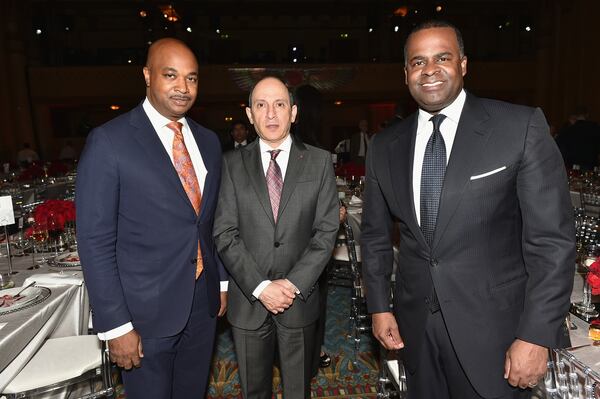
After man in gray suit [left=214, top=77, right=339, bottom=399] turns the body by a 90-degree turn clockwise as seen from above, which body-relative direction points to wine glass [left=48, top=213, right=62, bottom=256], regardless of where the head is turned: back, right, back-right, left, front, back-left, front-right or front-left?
front-right

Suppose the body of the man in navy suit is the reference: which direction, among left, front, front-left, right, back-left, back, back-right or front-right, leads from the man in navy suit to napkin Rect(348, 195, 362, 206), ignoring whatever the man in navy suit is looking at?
left

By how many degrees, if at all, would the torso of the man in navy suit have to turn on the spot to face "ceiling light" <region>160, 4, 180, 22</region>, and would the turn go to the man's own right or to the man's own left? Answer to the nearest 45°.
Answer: approximately 135° to the man's own left

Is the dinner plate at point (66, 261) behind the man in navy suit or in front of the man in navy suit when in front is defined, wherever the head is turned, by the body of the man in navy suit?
behind

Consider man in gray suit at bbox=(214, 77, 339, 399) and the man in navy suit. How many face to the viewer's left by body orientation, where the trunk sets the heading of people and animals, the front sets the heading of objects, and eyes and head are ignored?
0

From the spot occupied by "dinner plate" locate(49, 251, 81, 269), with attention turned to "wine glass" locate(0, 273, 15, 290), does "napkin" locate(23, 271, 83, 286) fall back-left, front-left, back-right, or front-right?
front-left

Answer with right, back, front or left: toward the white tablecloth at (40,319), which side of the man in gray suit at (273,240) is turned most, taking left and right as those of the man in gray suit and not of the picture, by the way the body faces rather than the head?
right

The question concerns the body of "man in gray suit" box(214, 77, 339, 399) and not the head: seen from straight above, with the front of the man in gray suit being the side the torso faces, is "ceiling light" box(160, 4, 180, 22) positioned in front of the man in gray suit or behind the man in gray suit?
behind

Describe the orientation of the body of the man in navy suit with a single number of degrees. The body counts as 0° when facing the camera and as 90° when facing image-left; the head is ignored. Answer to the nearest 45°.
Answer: approximately 315°

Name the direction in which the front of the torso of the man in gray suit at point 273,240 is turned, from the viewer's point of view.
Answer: toward the camera

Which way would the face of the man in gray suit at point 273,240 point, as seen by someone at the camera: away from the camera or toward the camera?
toward the camera
